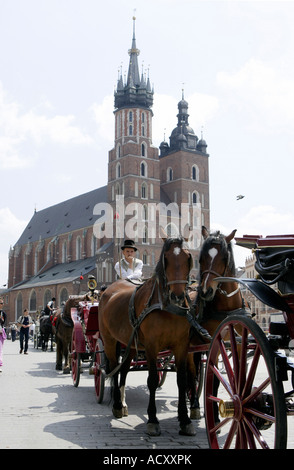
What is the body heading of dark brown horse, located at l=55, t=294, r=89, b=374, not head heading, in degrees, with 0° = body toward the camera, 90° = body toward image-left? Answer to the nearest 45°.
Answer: approximately 315°

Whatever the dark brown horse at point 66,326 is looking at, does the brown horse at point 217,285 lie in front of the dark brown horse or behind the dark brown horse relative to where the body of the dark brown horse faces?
in front

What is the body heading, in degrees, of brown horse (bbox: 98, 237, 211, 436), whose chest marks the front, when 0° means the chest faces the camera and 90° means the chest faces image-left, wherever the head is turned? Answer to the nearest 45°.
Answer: approximately 315°
